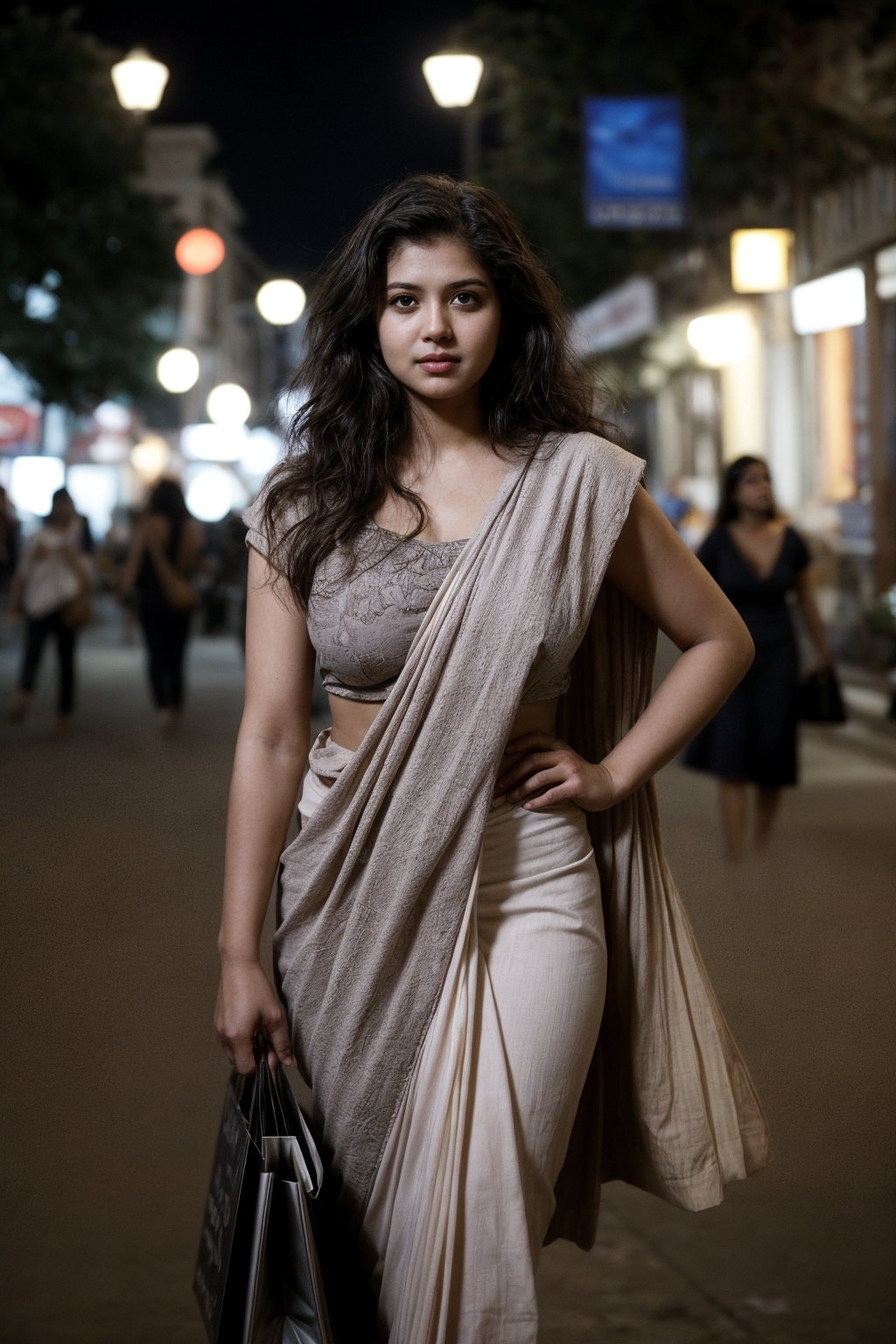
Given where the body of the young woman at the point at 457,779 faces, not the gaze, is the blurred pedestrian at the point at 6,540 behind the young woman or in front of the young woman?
behind

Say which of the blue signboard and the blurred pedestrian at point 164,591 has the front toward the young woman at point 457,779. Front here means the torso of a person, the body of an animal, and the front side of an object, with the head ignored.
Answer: the blue signboard

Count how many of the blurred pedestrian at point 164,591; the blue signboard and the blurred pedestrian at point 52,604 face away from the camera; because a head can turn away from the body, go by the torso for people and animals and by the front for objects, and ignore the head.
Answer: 1

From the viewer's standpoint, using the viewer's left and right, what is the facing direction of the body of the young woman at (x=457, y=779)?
facing the viewer

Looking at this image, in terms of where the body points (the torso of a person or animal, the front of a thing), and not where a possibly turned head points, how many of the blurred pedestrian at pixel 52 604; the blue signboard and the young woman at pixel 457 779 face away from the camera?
0

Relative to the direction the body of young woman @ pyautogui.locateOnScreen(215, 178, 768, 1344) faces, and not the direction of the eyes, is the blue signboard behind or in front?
behind

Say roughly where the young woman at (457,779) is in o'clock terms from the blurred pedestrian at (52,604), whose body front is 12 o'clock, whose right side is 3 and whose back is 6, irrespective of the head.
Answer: The young woman is roughly at 12 o'clock from the blurred pedestrian.

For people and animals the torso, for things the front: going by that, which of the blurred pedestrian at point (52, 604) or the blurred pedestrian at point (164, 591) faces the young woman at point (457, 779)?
the blurred pedestrian at point (52, 604)

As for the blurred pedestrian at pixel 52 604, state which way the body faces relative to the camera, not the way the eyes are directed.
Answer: toward the camera

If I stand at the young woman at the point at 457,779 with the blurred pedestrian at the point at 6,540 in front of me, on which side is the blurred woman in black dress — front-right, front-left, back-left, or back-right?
front-right

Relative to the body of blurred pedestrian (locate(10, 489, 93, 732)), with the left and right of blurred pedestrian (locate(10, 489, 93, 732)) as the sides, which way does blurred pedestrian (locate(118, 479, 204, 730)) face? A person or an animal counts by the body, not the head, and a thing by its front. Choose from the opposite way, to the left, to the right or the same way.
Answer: the opposite way

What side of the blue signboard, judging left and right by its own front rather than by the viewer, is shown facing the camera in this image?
front
